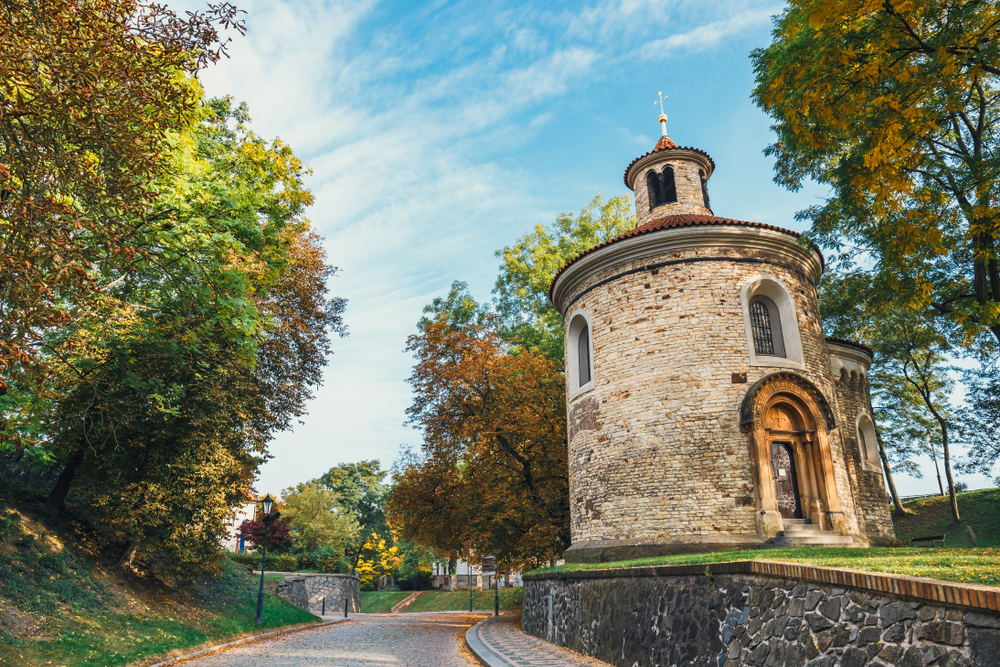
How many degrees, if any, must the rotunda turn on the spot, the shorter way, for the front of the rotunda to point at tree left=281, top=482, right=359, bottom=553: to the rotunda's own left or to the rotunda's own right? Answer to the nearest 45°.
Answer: approximately 180°

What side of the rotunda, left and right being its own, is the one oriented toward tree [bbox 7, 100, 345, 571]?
right

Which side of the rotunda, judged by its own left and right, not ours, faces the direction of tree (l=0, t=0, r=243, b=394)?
right

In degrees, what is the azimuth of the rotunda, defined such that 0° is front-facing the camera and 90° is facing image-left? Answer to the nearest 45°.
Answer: approximately 315°

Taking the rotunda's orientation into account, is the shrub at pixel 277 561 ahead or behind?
behind

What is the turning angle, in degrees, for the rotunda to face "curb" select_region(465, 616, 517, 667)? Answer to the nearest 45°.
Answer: approximately 90° to its right

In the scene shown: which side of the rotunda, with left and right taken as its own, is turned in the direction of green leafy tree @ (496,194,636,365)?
back

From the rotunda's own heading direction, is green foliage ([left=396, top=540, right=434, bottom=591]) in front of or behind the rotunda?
behind

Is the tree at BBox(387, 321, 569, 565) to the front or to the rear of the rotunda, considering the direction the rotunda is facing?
to the rear
